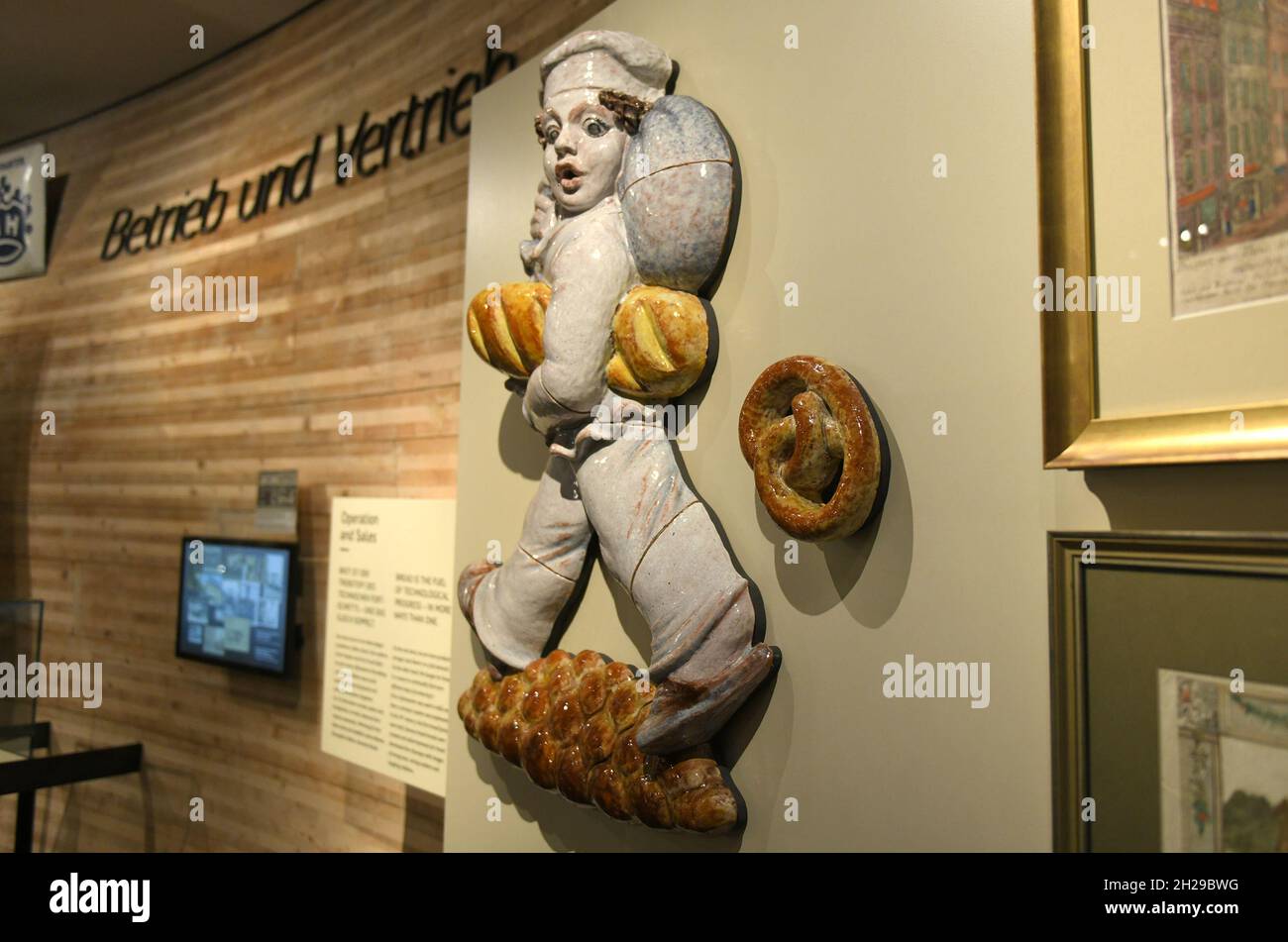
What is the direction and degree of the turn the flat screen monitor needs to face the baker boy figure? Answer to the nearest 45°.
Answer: approximately 45° to its left

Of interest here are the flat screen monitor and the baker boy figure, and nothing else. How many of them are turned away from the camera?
0

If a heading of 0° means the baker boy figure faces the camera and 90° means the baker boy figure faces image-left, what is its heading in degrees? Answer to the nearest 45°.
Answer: approximately 90°

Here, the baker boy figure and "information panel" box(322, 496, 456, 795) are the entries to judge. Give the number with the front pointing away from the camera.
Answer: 0

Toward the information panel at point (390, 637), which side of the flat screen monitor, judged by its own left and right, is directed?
left

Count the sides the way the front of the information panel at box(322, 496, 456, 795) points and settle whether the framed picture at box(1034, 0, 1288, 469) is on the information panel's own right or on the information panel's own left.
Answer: on the information panel's own left

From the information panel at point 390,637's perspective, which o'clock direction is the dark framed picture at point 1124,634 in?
The dark framed picture is roughly at 10 o'clock from the information panel.

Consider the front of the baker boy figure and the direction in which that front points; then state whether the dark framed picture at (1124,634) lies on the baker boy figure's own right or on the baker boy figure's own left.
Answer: on the baker boy figure's own left

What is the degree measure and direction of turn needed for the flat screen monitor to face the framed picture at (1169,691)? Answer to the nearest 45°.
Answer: approximately 45° to its left

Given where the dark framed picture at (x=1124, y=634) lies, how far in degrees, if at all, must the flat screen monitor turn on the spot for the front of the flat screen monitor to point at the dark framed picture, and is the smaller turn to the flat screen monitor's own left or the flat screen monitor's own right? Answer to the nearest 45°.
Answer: approximately 45° to the flat screen monitor's own left
